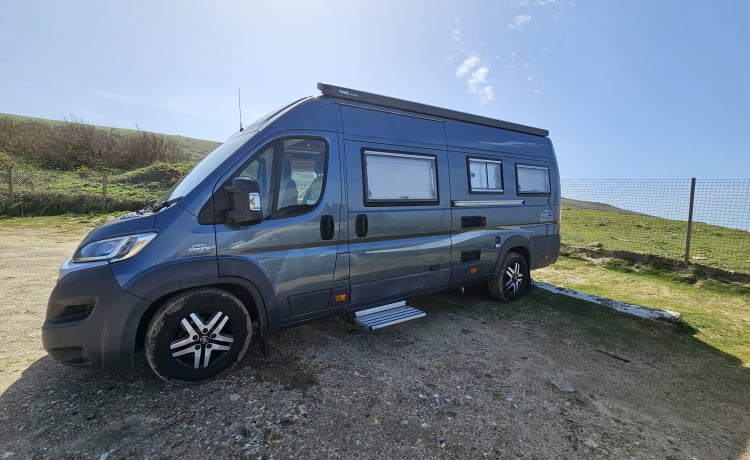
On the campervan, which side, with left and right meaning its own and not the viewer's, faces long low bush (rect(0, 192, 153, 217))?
right
